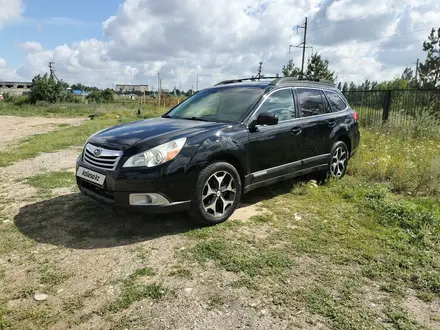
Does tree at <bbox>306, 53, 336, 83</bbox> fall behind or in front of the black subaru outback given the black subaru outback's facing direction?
behind

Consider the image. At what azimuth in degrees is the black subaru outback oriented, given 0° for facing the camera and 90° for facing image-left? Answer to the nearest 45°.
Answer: approximately 45°

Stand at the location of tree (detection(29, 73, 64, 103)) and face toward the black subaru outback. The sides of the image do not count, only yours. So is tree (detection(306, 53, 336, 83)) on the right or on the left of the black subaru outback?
left

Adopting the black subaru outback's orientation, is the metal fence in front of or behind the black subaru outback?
behind

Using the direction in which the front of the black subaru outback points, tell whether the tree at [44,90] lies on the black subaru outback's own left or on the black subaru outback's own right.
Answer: on the black subaru outback's own right
